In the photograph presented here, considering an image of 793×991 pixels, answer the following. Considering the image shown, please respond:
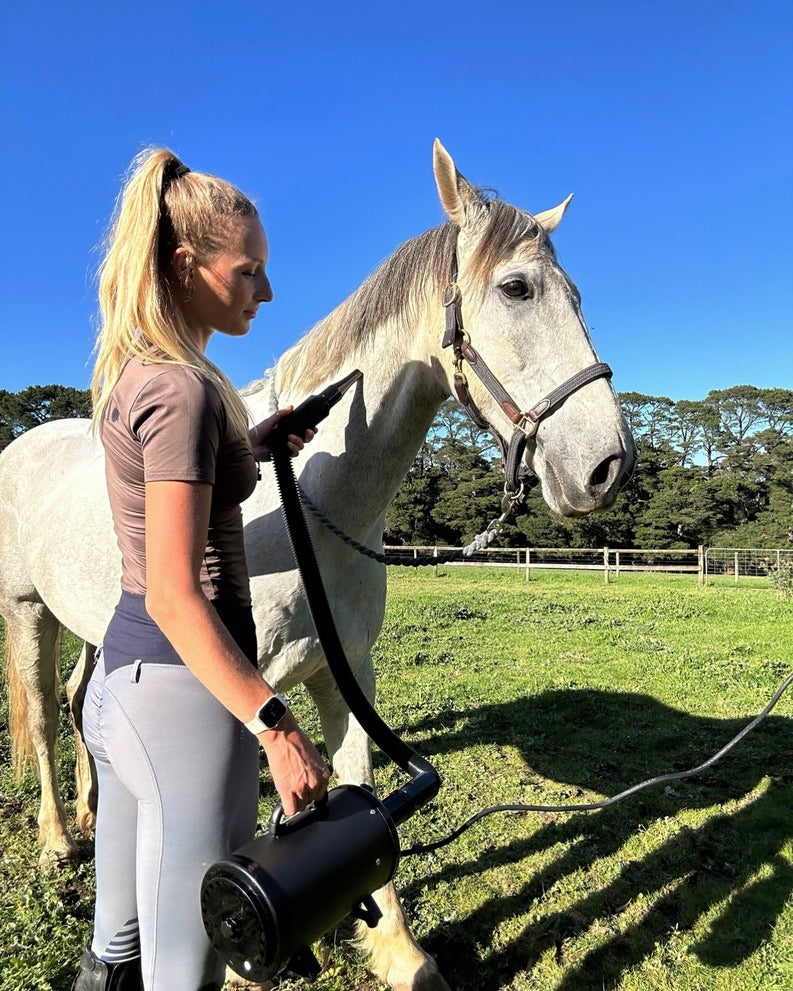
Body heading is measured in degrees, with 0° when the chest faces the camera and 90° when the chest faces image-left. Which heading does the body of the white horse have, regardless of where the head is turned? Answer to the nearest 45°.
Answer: approximately 315°

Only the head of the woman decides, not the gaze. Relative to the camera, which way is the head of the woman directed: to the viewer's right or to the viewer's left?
to the viewer's right

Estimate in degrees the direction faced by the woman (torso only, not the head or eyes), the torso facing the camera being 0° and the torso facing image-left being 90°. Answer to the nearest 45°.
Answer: approximately 270°

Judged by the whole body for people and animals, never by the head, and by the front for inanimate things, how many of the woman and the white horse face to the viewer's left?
0
